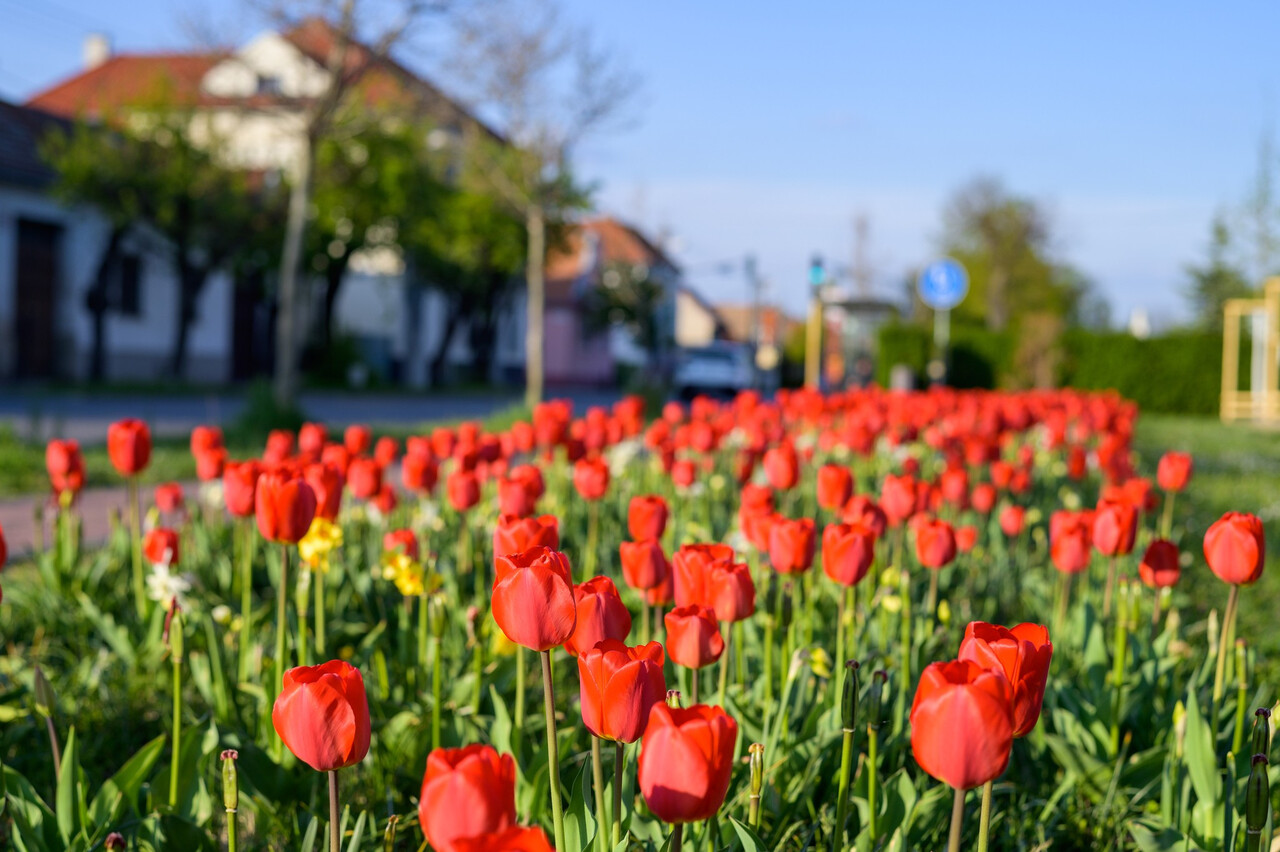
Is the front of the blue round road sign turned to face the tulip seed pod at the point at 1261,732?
yes

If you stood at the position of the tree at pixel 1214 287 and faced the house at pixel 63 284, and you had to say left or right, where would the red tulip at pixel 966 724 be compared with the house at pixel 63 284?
left

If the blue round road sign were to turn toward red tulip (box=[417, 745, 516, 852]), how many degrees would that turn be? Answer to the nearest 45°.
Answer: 0° — it already faces it

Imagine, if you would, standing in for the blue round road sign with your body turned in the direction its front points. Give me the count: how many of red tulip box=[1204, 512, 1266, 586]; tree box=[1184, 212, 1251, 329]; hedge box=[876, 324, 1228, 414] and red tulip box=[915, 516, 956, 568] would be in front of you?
2

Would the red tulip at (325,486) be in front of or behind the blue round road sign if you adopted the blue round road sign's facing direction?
in front

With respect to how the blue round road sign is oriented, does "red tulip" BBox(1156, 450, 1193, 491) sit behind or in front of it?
in front

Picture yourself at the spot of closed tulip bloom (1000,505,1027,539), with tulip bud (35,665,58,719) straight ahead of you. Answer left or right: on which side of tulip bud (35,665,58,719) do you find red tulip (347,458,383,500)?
right

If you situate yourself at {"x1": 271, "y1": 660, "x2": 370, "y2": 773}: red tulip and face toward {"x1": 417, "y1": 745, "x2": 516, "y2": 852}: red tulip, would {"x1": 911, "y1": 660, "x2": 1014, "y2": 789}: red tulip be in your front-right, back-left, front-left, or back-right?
front-left

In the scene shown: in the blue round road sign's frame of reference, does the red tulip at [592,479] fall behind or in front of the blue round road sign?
in front

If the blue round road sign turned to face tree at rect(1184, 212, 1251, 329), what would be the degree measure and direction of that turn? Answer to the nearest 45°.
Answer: approximately 180°

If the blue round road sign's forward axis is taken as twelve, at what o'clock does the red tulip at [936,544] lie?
The red tulip is roughly at 12 o'clock from the blue round road sign.

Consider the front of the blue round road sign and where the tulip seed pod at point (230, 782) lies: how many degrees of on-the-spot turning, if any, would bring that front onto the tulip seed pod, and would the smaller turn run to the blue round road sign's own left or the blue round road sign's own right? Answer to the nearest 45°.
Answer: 0° — it already faces it

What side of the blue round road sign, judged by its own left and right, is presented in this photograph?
front

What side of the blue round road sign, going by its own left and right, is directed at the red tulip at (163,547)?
front

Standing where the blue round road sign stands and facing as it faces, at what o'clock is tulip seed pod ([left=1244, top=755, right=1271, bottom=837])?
The tulip seed pod is roughly at 12 o'clock from the blue round road sign.

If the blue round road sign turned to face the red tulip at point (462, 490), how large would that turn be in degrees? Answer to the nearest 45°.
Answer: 0° — it already faces it

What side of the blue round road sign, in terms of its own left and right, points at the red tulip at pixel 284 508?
front

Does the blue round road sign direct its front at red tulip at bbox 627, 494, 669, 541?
yes

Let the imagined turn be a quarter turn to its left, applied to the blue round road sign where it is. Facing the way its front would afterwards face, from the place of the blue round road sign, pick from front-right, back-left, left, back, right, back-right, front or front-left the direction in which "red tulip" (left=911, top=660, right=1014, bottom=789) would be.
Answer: right

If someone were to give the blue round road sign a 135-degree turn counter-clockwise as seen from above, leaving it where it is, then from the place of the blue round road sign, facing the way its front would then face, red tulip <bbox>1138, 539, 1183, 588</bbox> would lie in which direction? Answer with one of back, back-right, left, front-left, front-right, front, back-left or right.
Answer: back-right

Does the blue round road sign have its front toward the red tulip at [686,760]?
yes

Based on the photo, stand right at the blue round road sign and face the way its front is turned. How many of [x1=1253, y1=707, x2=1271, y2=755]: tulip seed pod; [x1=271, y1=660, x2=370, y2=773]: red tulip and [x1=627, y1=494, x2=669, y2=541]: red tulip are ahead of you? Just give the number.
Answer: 3

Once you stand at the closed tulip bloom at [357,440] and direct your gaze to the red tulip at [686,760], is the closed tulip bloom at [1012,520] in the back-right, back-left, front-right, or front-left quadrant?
front-left

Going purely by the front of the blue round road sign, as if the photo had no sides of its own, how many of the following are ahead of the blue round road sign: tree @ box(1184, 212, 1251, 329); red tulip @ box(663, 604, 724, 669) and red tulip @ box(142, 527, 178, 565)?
2
